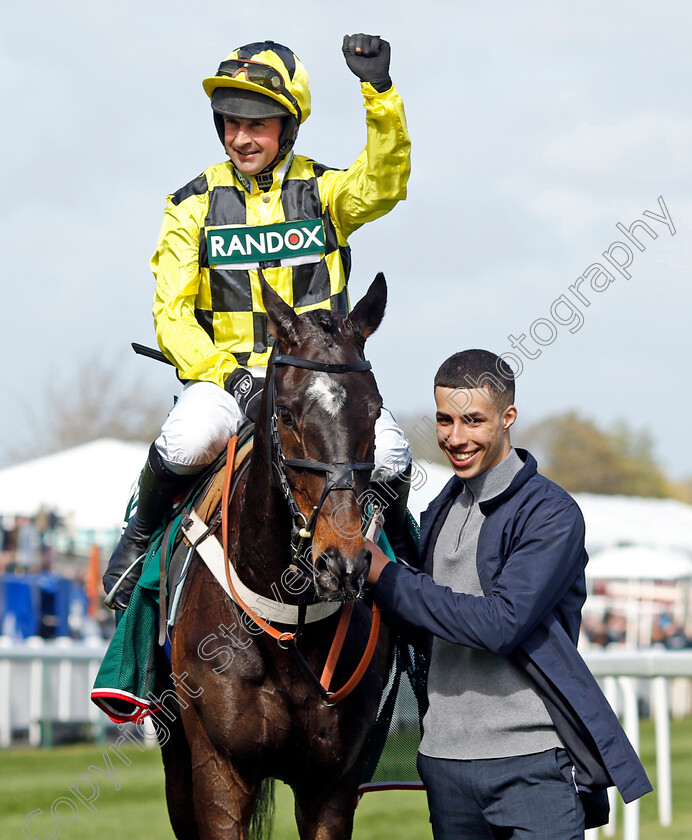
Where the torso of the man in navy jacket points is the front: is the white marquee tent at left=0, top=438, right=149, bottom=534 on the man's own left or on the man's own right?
on the man's own right

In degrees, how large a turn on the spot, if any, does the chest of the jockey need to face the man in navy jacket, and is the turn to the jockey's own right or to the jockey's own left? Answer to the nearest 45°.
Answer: approximately 45° to the jockey's own left

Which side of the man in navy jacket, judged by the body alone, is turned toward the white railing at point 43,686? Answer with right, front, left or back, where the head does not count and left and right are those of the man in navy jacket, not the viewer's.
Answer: right

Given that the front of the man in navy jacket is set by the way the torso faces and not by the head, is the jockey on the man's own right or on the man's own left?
on the man's own right

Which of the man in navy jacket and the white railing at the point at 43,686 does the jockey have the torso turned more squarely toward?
the man in navy jacket

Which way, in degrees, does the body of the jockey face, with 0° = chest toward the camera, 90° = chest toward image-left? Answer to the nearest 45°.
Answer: approximately 0°

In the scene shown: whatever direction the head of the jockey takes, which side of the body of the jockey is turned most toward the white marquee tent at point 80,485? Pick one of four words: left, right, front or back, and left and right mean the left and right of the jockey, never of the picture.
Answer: back
